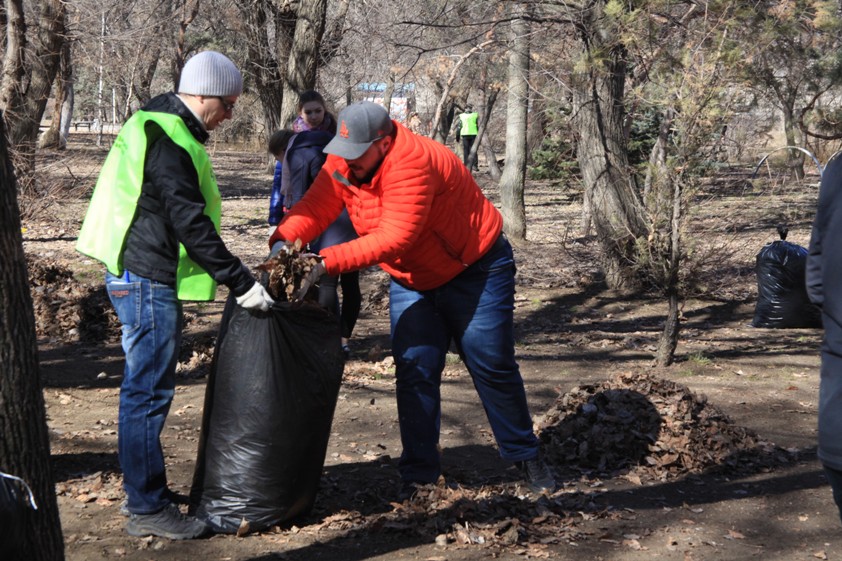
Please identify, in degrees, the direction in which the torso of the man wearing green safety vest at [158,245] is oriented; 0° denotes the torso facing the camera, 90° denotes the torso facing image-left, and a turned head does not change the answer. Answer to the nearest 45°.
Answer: approximately 270°

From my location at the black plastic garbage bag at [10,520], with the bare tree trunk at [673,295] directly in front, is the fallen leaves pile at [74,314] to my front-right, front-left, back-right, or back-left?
front-left

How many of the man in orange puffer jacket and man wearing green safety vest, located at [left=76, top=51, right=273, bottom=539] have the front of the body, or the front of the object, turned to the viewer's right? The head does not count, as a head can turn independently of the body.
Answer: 1

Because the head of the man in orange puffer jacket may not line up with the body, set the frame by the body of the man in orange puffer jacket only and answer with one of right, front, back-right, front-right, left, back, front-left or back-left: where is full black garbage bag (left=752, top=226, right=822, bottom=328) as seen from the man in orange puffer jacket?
back

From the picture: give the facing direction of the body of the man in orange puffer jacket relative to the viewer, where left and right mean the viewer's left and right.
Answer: facing the viewer and to the left of the viewer

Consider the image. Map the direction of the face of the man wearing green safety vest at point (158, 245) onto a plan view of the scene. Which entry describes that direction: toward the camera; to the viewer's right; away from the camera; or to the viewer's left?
to the viewer's right

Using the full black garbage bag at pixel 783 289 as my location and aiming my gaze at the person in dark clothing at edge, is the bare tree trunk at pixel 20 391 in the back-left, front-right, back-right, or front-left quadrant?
front-right

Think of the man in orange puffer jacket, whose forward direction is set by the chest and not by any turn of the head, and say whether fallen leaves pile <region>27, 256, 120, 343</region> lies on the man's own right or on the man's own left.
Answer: on the man's own right

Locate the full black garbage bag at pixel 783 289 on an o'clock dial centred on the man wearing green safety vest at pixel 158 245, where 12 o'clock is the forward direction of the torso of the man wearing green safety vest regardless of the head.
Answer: The full black garbage bag is roughly at 11 o'clock from the man wearing green safety vest.

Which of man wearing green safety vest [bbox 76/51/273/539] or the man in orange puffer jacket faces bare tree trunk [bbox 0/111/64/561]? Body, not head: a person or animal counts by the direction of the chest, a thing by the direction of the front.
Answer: the man in orange puffer jacket

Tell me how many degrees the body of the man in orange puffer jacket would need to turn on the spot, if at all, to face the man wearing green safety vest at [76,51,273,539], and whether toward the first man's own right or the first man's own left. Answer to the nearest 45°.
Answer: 0° — they already face them

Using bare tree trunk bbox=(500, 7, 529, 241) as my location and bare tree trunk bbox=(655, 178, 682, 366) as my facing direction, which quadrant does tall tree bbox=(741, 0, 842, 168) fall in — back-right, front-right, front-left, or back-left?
back-left

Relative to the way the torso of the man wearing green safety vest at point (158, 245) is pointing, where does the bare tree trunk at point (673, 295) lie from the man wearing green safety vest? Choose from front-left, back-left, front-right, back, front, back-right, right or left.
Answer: front-left

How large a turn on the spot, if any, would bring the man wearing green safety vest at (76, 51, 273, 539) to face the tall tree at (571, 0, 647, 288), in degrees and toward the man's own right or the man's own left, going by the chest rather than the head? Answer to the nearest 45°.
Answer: approximately 45° to the man's own left

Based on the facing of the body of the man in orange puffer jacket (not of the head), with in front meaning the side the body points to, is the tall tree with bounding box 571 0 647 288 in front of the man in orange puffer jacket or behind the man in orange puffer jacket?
behind

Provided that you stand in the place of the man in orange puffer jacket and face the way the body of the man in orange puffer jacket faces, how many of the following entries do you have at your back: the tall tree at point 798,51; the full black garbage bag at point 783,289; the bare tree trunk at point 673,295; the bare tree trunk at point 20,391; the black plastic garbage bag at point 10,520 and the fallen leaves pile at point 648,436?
4

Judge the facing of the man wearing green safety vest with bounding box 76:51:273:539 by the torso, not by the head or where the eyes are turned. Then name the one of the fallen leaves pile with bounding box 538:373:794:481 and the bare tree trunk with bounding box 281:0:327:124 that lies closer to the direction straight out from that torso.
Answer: the fallen leaves pile

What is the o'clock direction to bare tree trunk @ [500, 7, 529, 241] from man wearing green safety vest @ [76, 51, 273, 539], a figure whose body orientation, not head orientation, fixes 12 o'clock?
The bare tree trunk is roughly at 10 o'clock from the man wearing green safety vest.
